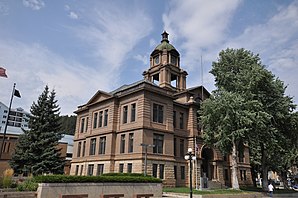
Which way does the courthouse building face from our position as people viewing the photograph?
facing the viewer and to the right of the viewer

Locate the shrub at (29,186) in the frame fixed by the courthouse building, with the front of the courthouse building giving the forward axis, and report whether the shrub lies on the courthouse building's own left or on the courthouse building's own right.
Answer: on the courthouse building's own right

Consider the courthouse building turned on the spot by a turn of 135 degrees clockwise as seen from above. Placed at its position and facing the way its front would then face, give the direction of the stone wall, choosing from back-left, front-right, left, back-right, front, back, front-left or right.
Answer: left

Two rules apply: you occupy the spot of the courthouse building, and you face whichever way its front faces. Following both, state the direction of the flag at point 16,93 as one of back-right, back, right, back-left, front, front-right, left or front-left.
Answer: right

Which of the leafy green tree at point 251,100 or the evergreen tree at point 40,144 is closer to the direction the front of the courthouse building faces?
the leafy green tree

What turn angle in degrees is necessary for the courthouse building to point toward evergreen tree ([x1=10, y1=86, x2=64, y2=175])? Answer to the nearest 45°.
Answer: approximately 135° to its right
